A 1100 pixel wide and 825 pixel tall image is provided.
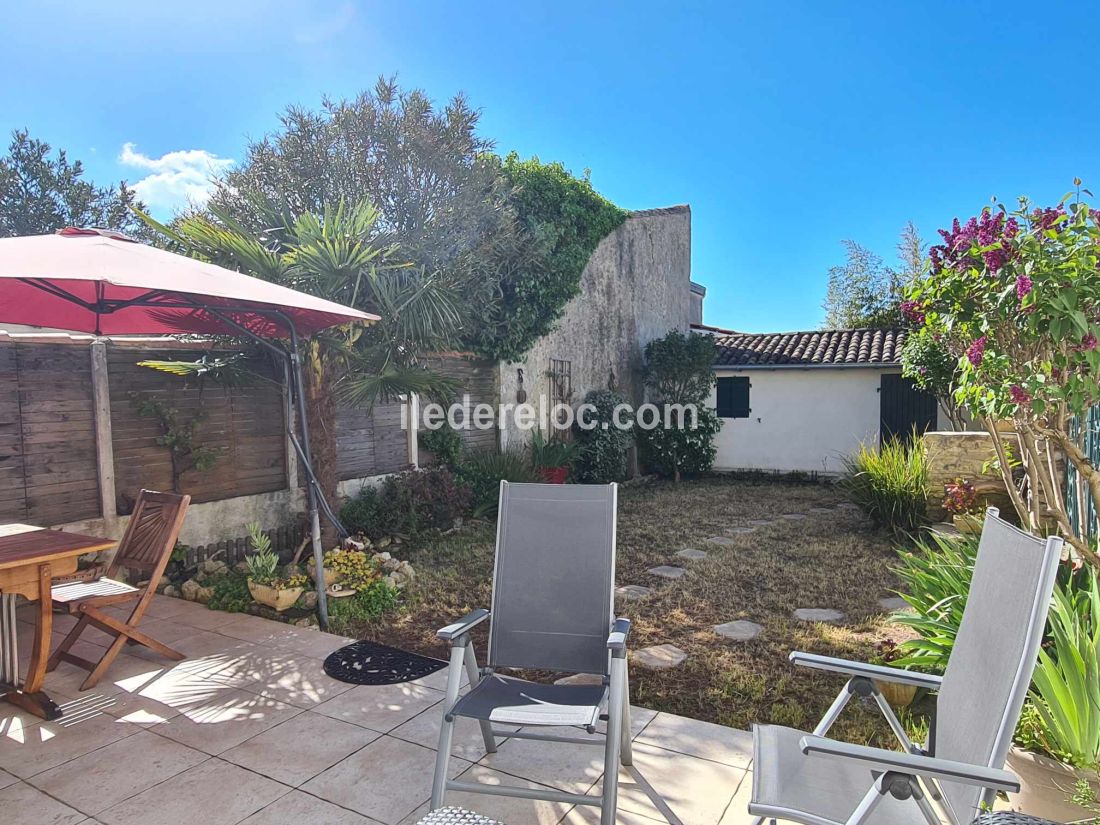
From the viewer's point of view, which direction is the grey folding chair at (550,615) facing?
toward the camera

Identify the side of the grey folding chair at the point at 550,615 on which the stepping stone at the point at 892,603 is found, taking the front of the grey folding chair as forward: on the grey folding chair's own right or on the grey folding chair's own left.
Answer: on the grey folding chair's own left

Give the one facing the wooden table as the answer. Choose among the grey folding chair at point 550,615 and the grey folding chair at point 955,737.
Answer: the grey folding chair at point 955,737

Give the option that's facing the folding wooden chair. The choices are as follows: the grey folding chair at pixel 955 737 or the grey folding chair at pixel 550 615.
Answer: the grey folding chair at pixel 955 737

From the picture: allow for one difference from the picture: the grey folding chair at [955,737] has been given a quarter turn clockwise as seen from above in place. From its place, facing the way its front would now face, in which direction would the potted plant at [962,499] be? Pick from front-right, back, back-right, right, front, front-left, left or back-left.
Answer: front

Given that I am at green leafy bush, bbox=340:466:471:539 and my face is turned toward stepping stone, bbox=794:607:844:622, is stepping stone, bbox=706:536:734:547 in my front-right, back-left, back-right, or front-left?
front-left

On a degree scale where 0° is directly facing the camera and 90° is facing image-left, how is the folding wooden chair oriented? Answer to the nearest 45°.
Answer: approximately 45°

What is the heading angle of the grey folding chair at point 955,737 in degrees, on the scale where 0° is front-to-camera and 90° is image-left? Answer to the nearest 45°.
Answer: approximately 90°

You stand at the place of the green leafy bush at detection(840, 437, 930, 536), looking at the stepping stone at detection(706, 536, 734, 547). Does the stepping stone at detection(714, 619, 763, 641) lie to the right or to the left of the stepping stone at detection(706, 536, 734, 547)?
left

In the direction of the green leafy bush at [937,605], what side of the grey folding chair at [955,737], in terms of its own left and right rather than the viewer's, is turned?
right

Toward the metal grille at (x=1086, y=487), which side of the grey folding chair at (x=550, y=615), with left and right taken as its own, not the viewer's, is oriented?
left

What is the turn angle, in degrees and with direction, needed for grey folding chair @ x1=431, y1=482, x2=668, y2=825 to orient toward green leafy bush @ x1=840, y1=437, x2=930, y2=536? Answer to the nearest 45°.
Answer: approximately 135° to its left

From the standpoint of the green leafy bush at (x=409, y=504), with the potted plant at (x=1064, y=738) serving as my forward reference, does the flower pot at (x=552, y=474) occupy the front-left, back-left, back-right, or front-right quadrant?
back-left
